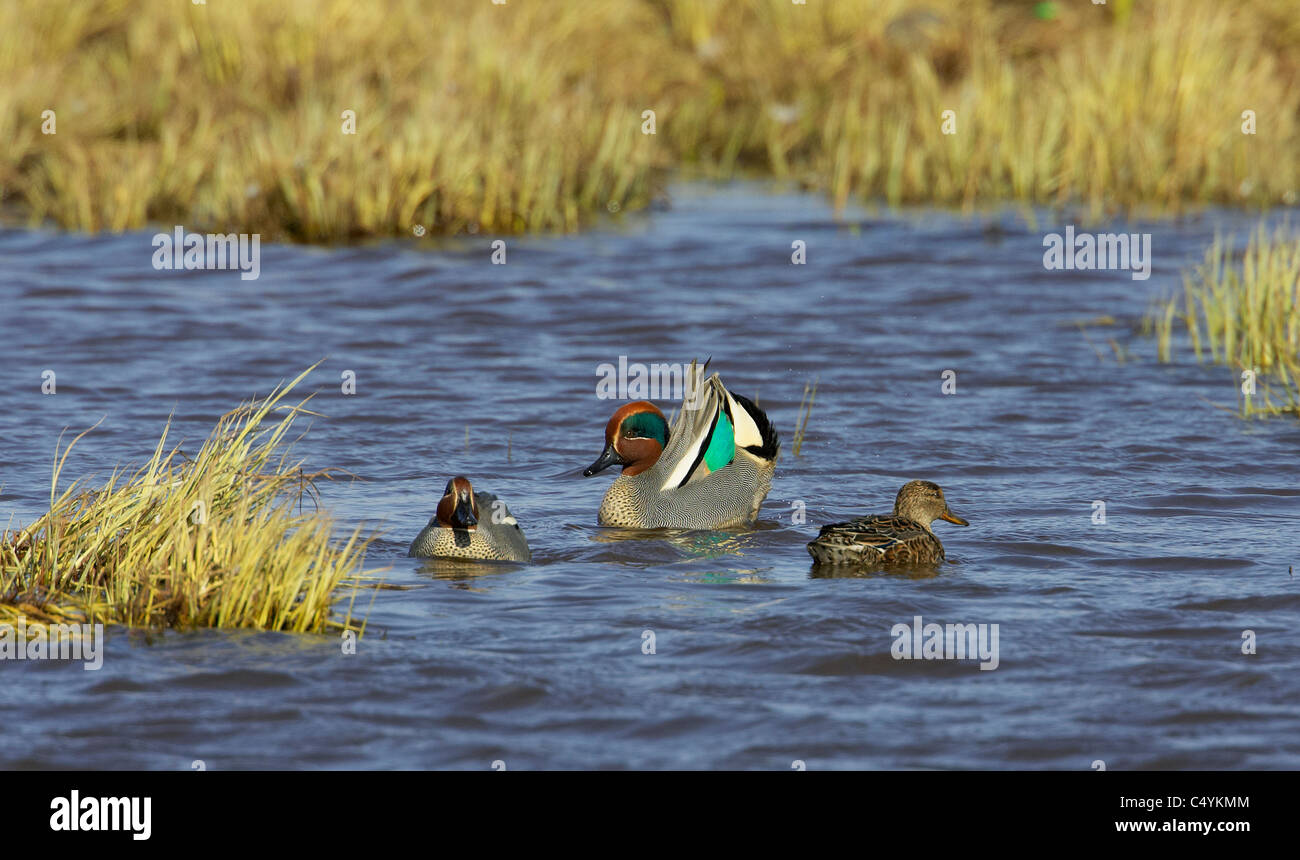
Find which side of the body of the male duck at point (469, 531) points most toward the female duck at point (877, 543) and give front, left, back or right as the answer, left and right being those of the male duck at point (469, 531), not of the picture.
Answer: left

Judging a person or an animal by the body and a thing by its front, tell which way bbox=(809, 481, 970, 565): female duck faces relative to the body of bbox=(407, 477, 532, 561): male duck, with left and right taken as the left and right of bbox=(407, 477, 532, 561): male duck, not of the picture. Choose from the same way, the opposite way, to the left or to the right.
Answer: to the left

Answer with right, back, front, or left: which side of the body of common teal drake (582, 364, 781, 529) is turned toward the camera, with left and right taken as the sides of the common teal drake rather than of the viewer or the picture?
left

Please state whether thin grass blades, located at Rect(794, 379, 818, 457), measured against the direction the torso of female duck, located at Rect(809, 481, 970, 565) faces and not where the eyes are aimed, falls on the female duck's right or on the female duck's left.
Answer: on the female duck's left

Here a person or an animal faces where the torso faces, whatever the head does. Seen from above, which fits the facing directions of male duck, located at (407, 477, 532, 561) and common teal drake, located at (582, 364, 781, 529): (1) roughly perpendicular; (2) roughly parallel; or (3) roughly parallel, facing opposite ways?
roughly perpendicular

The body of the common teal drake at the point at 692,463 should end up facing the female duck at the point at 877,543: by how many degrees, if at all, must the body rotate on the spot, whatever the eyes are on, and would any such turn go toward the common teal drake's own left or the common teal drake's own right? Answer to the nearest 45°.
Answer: approximately 135° to the common teal drake's own left

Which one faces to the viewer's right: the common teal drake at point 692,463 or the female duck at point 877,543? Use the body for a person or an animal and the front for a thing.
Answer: the female duck

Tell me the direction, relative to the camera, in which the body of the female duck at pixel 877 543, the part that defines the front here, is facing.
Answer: to the viewer's right

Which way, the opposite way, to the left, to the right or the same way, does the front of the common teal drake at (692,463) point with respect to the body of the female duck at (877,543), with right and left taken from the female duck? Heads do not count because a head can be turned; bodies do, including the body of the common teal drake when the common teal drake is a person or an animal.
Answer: the opposite way

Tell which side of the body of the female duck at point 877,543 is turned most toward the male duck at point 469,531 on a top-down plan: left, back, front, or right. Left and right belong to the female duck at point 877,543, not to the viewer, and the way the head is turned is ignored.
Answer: back

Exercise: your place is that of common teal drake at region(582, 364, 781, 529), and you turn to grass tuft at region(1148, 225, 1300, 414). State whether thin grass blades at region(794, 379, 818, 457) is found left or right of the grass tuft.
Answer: left
